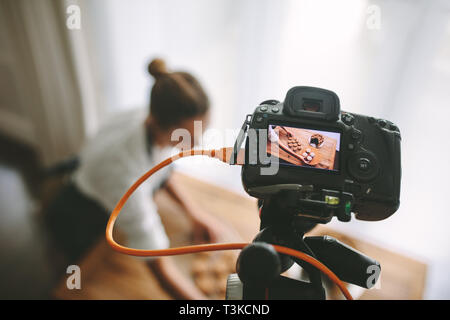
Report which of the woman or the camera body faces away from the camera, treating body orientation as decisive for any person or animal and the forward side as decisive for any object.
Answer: the camera body

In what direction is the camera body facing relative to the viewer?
away from the camera

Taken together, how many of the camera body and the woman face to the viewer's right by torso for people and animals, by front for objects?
1

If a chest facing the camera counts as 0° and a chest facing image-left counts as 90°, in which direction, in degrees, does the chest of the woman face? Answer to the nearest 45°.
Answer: approximately 270°
